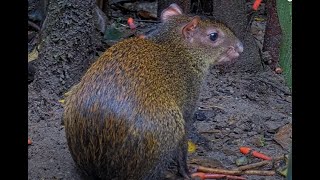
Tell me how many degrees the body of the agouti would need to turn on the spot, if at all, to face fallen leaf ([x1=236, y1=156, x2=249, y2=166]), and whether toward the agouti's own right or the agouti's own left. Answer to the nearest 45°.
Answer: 0° — it already faces it

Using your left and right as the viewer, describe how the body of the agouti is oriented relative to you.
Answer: facing away from the viewer and to the right of the viewer

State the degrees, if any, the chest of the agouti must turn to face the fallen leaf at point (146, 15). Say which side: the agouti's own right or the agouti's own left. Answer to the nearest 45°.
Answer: approximately 45° to the agouti's own left

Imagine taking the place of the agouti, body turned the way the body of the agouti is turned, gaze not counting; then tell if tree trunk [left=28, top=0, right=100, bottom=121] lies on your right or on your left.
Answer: on your left

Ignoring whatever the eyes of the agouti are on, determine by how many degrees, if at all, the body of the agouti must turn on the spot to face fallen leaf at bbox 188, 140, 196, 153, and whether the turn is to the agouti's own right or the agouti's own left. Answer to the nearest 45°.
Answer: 0° — it already faces it

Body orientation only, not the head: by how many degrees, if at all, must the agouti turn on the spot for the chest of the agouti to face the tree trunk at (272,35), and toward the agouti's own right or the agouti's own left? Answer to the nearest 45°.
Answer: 0° — it already faces it
